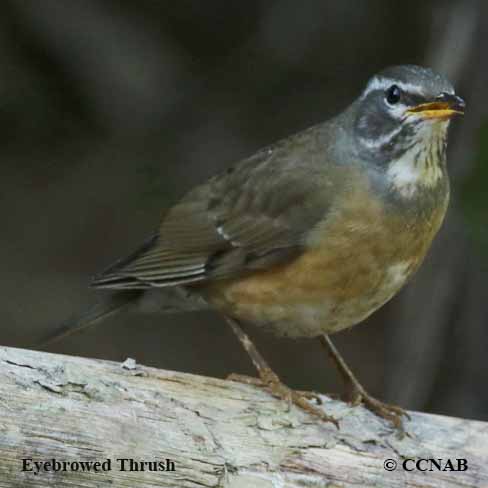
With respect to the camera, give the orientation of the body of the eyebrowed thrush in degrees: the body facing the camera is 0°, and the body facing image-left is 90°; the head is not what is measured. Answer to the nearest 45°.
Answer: approximately 315°
